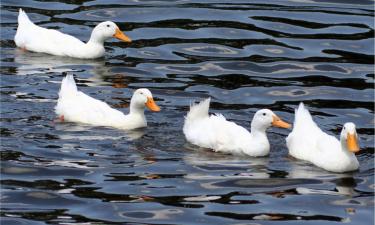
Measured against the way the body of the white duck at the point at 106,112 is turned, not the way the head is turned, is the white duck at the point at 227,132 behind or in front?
in front

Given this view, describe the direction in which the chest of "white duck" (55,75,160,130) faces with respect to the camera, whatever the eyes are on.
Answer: to the viewer's right

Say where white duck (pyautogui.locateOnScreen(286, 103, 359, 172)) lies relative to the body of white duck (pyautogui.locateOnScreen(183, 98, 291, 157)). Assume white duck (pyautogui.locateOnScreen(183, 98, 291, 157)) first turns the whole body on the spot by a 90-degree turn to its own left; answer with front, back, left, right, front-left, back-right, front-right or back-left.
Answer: right

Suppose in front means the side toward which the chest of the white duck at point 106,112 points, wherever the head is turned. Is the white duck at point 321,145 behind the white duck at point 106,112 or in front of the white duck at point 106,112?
in front

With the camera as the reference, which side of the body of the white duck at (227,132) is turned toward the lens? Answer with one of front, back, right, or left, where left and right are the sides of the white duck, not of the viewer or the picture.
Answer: right

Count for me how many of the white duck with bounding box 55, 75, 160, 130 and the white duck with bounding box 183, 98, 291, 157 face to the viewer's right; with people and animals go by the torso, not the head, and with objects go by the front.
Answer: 2

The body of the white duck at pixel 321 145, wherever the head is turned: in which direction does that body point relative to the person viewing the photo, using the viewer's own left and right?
facing the viewer and to the right of the viewer
